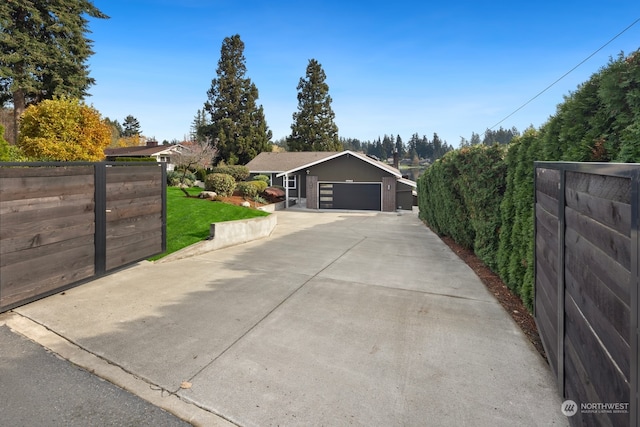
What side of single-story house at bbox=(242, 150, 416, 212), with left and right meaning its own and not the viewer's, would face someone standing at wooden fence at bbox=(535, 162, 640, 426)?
front

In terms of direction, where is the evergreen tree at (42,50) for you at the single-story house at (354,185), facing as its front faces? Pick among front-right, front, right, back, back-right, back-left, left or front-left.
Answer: right

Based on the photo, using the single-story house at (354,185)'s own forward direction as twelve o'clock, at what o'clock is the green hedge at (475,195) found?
The green hedge is roughly at 12 o'clock from the single-story house.

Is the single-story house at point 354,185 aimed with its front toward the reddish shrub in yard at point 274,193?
no

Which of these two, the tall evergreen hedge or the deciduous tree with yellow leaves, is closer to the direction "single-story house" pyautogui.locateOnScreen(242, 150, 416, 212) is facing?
the tall evergreen hedge

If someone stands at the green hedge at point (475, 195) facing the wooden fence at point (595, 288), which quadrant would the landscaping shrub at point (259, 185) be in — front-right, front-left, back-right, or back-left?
back-right

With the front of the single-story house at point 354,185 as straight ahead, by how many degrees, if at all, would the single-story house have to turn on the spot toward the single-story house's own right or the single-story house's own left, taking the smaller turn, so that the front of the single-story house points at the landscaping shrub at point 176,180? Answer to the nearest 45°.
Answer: approximately 90° to the single-story house's own right

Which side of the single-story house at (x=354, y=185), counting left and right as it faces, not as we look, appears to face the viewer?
front

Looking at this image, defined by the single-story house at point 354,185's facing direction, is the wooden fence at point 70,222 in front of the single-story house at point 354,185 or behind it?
in front
